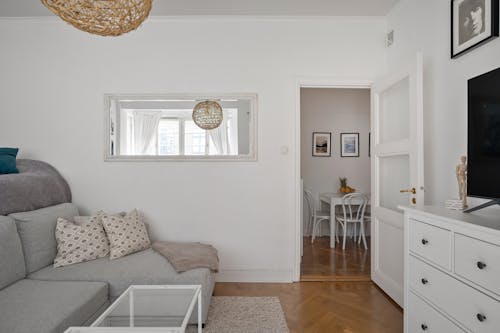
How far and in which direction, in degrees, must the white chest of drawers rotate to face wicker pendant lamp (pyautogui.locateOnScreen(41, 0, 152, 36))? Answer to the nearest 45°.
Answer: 0° — it already faces it

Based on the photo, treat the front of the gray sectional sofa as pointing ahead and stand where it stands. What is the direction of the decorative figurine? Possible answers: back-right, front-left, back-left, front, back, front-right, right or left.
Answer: front

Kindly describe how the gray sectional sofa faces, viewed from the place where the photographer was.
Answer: facing the viewer and to the right of the viewer

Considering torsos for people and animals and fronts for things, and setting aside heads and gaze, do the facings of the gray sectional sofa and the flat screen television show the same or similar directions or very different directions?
very different directions

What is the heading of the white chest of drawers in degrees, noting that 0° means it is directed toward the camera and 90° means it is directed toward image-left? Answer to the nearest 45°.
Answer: approximately 45°

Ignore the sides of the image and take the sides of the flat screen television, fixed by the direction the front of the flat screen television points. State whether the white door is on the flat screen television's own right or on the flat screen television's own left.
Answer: on the flat screen television's own right

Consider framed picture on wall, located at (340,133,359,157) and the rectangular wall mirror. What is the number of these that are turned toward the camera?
2

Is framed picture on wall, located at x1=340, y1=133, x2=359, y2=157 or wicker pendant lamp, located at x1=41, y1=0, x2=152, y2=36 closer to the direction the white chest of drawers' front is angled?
the wicker pendant lamp

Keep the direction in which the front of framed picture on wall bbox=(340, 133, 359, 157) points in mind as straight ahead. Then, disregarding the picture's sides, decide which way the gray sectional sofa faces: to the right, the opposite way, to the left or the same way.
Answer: to the left

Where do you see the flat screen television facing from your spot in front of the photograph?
facing the viewer and to the left of the viewer

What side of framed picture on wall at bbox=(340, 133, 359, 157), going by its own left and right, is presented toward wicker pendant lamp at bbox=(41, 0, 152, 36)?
front

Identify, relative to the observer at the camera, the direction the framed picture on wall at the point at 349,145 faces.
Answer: facing the viewer

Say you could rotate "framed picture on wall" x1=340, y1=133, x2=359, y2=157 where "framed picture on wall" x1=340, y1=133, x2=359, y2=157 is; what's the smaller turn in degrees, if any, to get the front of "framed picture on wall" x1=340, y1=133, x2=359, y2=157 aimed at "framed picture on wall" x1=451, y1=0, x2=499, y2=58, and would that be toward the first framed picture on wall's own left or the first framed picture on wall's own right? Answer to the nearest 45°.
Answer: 0° — it already faces it

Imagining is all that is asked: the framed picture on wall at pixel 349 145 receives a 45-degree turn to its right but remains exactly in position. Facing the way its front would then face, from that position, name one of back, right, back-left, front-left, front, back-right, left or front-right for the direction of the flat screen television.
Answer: front-left

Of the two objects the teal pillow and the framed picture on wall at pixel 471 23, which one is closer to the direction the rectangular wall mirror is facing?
the framed picture on wall

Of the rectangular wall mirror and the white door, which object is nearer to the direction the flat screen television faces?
the rectangular wall mirror

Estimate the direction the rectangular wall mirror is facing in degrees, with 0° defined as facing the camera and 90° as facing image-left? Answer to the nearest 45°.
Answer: approximately 0°

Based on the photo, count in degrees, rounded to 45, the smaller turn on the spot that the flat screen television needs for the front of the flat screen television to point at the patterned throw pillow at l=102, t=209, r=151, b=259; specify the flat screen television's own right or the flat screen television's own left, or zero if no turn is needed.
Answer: approximately 45° to the flat screen television's own right
